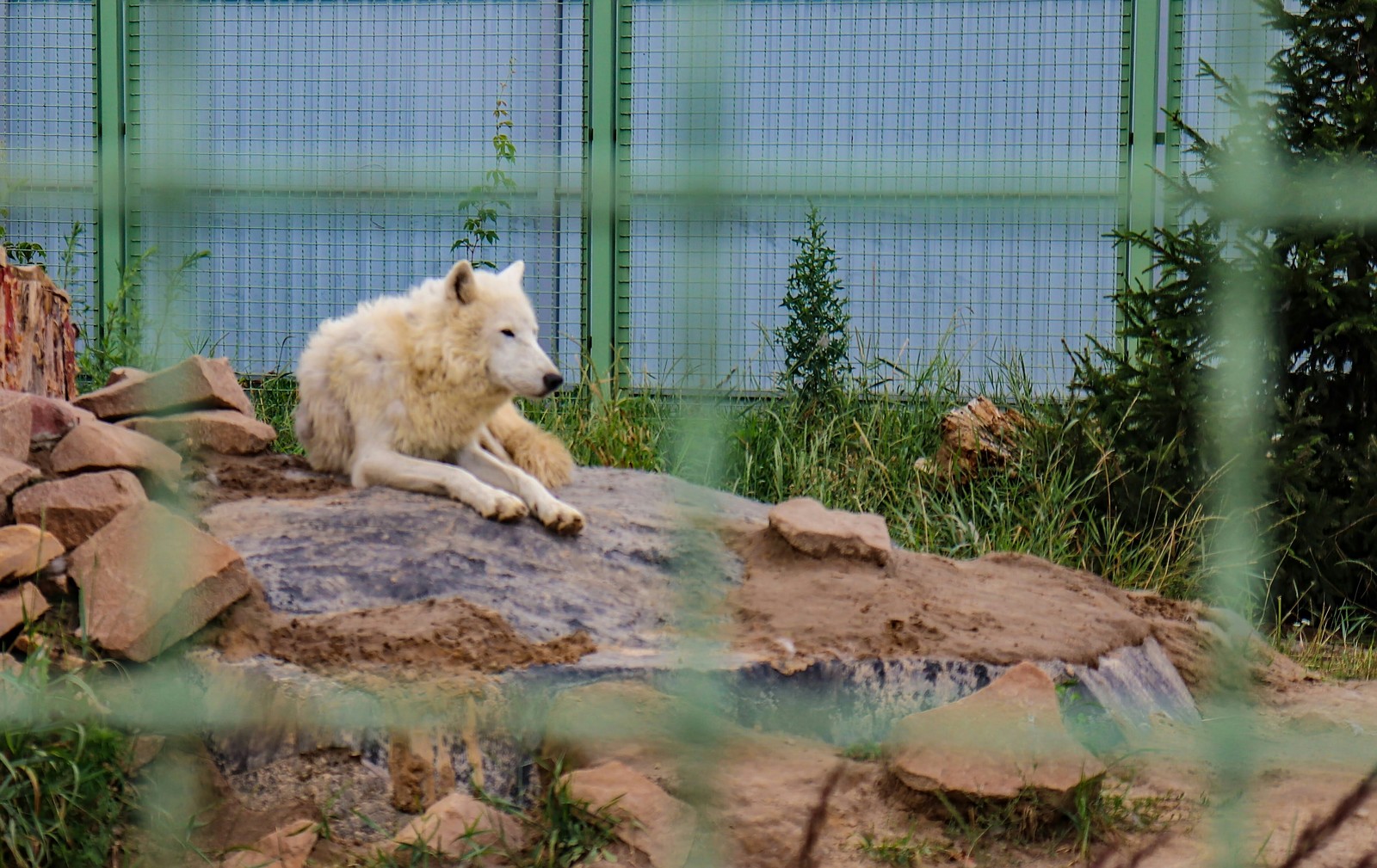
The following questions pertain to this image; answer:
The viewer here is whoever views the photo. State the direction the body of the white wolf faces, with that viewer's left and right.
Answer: facing the viewer and to the right of the viewer

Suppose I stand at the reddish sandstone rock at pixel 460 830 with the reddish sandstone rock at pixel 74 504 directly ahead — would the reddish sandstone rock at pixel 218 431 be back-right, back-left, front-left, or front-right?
front-right
